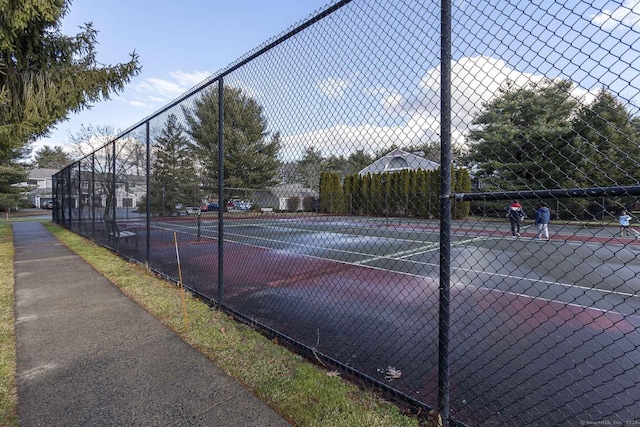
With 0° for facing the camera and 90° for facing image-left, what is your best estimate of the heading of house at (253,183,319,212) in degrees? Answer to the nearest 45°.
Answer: approximately 0°

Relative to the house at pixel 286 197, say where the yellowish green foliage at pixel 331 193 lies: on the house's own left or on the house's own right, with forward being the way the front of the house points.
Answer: on the house's own left

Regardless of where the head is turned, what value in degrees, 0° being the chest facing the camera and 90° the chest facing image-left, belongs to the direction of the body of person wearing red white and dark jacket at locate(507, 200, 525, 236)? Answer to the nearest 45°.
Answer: approximately 0°

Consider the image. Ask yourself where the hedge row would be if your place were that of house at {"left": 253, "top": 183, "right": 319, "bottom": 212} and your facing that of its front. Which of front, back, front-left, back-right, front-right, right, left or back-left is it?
front-left
